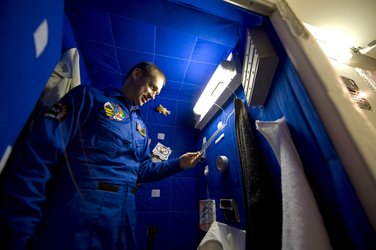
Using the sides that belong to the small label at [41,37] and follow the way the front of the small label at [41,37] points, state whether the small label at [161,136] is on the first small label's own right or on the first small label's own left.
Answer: on the first small label's own left

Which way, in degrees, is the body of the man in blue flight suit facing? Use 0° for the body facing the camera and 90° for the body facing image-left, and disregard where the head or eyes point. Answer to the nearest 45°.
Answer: approximately 315°

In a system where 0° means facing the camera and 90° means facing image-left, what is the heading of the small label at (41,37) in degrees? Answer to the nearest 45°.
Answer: approximately 315°

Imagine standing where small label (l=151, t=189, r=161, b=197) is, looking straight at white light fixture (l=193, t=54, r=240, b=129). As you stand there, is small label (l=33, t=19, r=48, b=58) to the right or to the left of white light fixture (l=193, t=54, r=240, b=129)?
right

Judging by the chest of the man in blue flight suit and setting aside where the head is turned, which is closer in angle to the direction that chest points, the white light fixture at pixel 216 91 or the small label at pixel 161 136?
the white light fixture

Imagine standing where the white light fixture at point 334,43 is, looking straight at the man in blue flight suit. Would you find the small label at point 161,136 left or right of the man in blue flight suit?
right

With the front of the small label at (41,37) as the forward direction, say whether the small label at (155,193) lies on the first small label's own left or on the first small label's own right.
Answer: on the first small label's own left

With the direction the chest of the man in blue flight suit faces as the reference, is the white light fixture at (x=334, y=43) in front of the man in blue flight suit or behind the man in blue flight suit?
in front

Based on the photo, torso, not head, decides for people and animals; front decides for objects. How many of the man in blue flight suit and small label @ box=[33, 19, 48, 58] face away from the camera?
0

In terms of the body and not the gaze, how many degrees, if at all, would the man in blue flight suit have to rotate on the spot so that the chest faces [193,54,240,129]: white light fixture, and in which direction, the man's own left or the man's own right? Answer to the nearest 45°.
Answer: approximately 45° to the man's own left

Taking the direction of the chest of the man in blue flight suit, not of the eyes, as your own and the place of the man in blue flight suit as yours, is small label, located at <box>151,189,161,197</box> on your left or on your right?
on your left
